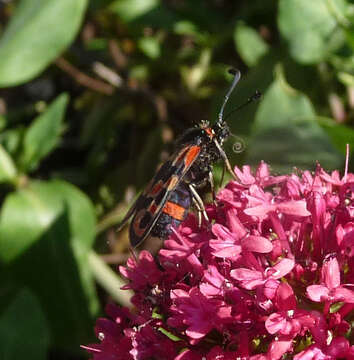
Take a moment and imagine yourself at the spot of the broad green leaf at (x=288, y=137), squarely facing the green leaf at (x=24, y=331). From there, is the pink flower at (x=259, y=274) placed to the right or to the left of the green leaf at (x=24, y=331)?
left

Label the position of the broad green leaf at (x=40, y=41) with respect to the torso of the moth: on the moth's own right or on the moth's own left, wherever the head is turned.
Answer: on the moth's own left

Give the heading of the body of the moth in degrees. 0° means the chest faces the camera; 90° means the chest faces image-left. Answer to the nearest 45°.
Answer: approximately 270°
